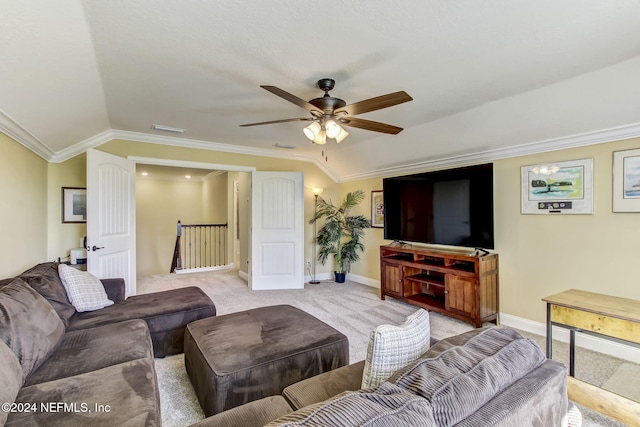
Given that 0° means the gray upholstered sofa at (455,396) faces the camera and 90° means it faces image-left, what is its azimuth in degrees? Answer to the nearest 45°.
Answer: approximately 135°

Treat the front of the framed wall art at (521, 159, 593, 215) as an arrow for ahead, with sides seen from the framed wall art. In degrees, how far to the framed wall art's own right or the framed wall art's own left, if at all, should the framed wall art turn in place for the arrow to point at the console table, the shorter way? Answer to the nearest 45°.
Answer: approximately 45° to the framed wall art's own left

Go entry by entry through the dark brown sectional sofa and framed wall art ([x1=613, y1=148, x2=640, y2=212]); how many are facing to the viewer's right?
1

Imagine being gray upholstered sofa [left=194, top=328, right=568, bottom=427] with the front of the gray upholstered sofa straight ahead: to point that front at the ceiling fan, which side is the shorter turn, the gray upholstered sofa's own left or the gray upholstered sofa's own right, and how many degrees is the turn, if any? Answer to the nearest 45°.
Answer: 0° — it already faces it

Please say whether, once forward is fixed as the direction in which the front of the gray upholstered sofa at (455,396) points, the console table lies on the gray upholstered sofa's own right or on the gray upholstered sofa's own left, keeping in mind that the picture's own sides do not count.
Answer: on the gray upholstered sofa's own right

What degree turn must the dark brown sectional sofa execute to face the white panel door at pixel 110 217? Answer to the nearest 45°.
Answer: approximately 90° to its left

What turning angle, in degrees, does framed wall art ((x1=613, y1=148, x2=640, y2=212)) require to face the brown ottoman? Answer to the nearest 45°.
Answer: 0° — it already faces it

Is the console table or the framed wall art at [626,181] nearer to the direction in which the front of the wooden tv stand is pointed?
the console table

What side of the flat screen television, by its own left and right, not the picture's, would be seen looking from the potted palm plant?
right

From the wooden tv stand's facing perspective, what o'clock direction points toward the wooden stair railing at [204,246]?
The wooden stair railing is roughly at 2 o'clock from the wooden tv stand.

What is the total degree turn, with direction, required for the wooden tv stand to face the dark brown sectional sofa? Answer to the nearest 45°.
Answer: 0° — it already faces it

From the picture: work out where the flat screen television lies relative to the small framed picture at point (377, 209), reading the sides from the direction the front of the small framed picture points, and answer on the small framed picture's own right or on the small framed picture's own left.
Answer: on the small framed picture's own left

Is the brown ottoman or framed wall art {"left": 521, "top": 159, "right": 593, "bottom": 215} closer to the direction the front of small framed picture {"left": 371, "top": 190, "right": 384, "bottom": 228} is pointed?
the brown ottoman

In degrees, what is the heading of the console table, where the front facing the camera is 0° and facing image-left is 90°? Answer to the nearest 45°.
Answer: approximately 45°
